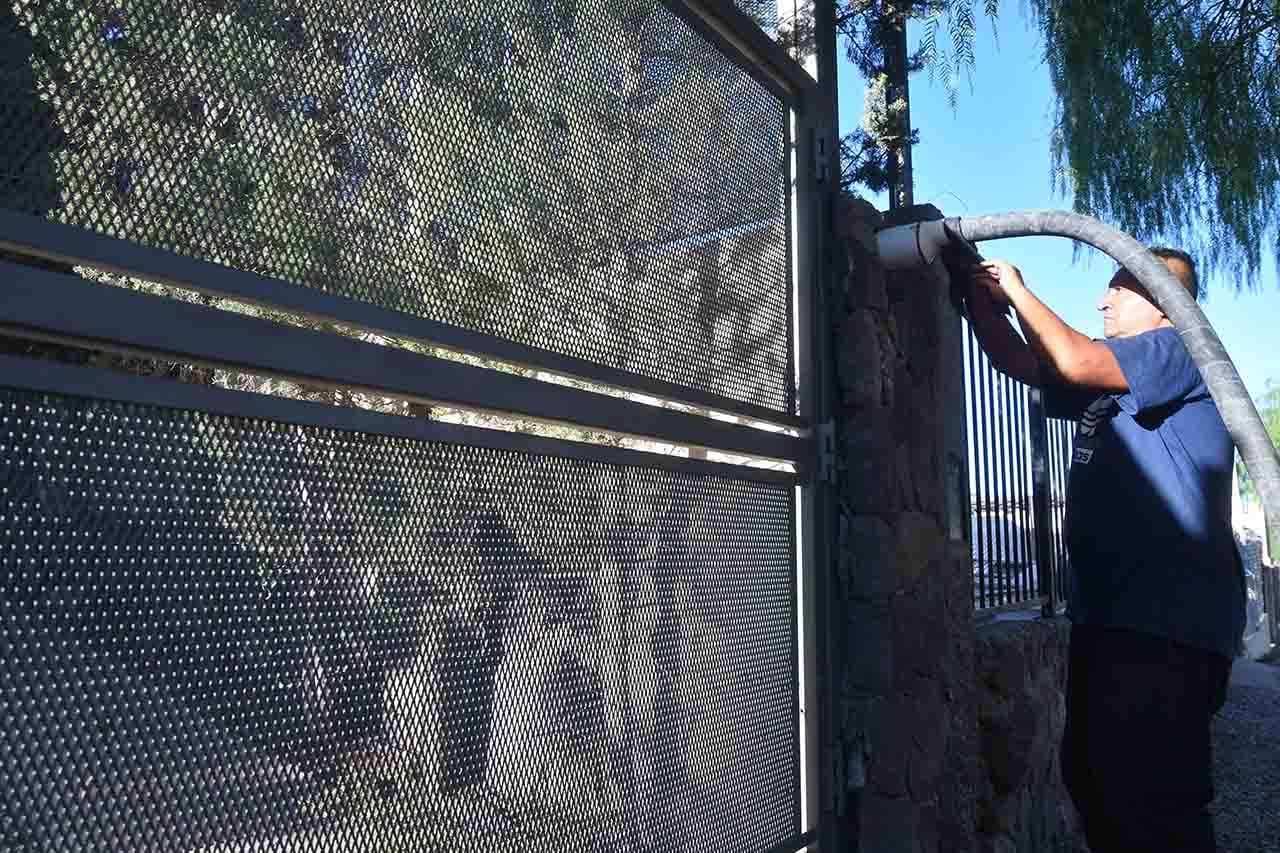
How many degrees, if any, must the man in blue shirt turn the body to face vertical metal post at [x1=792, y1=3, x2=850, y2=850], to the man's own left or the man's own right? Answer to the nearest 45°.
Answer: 0° — they already face it

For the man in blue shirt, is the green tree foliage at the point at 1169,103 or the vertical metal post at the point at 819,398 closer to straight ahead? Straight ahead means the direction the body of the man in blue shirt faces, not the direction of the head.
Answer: the vertical metal post

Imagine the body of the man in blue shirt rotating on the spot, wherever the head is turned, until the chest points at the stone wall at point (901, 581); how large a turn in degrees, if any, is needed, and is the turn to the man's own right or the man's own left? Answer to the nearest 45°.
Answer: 0° — they already face it

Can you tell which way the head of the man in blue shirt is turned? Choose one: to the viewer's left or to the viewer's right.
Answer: to the viewer's left

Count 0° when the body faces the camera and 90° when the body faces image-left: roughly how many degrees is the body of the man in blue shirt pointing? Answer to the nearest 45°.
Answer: approximately 90°

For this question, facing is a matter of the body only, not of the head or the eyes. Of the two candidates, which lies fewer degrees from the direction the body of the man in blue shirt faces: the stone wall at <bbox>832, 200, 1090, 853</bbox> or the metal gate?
the stone wall

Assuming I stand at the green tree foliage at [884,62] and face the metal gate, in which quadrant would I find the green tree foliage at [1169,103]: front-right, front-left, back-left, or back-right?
back-left

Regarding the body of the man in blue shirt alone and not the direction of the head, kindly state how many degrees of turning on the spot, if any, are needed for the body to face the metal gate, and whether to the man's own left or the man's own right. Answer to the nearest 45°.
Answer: approximately 45° to the man's own left
